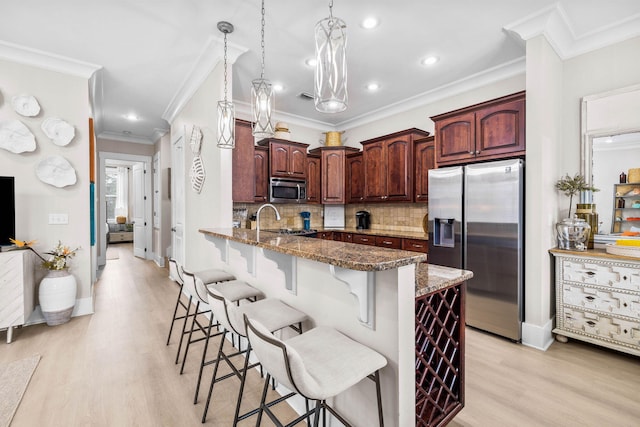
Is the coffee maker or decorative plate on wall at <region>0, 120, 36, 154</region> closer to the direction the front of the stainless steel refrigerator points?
the decorative plate on wall

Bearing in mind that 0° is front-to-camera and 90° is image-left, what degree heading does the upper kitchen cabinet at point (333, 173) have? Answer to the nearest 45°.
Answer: approximately 0°

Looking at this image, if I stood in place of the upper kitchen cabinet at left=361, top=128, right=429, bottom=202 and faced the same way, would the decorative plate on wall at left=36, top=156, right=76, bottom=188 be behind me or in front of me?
in front

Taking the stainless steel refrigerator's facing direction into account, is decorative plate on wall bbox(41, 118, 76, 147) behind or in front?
in front

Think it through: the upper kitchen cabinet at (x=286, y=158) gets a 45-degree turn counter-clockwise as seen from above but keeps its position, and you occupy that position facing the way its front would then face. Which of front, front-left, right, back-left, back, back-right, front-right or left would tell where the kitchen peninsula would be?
right

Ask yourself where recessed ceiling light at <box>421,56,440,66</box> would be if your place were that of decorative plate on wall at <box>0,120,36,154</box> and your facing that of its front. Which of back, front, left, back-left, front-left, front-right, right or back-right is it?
front-left

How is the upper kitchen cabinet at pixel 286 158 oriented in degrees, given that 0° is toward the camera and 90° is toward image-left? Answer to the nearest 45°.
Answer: approximately 315°
